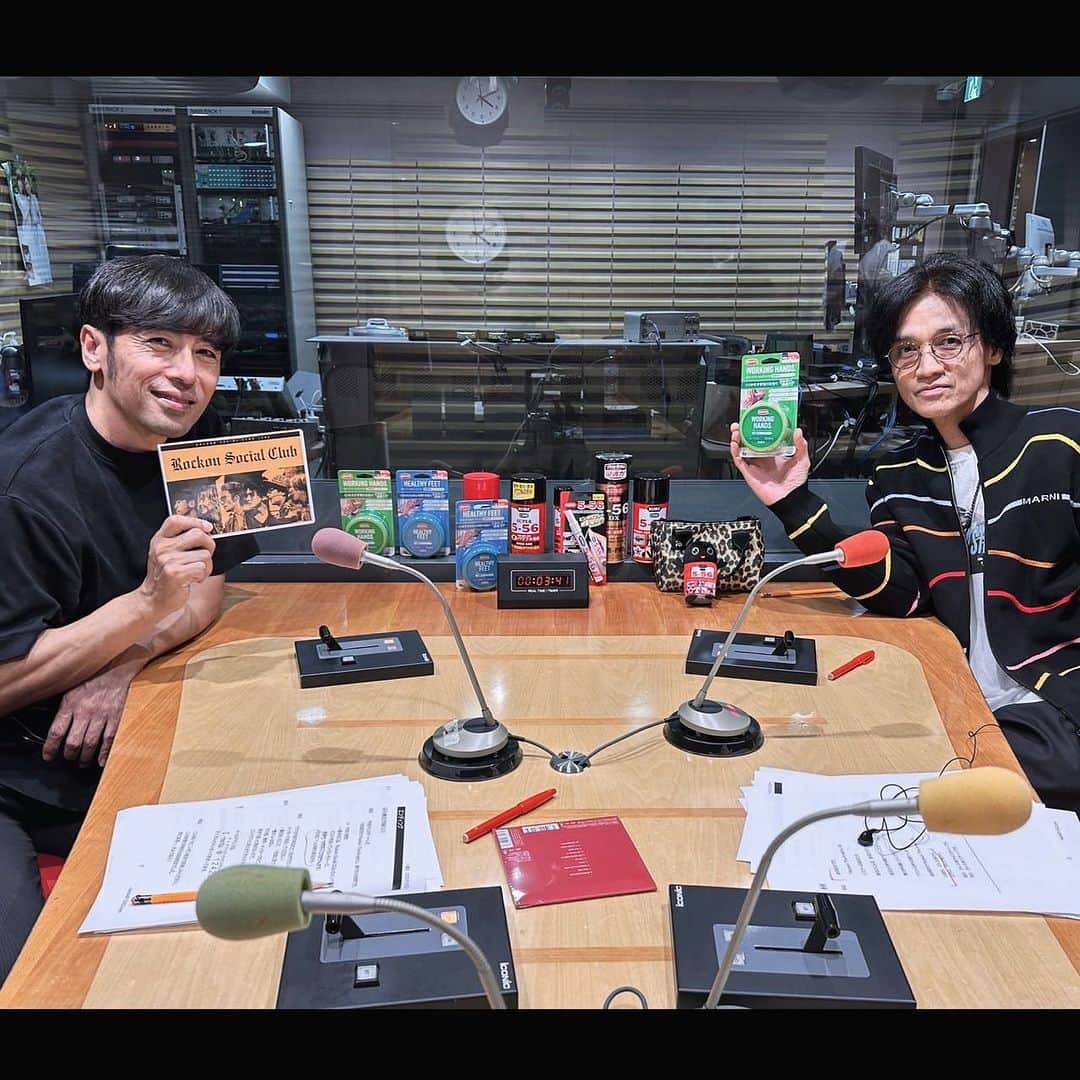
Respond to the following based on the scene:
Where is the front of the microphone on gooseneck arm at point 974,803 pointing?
to the viewer's right

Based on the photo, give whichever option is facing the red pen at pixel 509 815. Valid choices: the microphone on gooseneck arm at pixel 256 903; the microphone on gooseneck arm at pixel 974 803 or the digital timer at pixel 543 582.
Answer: the digital timer

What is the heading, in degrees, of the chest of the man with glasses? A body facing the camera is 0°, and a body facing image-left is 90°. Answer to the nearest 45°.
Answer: approximately 45°

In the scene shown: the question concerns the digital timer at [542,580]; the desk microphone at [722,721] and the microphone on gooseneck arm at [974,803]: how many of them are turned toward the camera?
1

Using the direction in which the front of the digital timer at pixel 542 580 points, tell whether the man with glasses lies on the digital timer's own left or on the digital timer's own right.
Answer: on the digital timer's own left

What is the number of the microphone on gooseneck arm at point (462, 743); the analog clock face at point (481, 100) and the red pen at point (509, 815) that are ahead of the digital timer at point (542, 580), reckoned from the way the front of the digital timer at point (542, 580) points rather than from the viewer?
2

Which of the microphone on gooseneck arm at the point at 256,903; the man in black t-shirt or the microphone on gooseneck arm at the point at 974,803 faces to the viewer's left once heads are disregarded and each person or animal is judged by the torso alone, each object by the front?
the microphone on gooseneck arm at the point at 256,903

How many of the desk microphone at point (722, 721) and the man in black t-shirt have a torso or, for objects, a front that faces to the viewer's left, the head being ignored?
0

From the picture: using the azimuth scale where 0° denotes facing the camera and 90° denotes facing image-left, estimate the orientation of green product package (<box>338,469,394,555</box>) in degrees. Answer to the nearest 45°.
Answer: approximately 0°

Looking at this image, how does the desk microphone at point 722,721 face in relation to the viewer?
to the viewer's right
